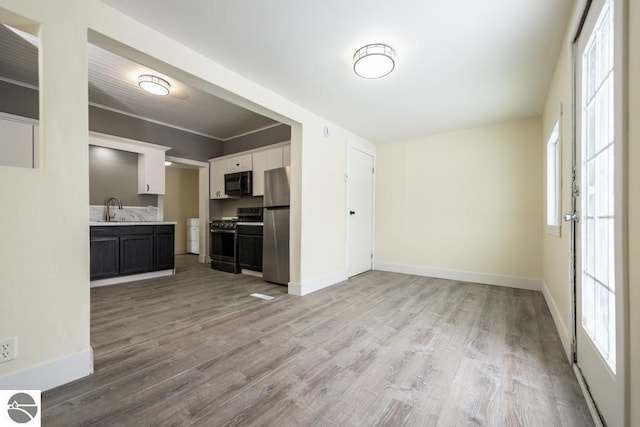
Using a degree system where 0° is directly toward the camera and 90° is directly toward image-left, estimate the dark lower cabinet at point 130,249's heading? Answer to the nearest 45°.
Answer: approximately 315°

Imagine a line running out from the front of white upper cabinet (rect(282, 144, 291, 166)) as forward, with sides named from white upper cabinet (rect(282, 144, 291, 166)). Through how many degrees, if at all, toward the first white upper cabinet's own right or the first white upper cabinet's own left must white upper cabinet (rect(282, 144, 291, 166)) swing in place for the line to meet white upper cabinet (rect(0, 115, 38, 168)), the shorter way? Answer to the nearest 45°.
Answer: approximately 45° to the first white upper cabinet's own right

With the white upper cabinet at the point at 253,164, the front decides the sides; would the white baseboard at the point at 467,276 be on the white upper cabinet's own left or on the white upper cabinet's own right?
on the white upper cabinet's own left

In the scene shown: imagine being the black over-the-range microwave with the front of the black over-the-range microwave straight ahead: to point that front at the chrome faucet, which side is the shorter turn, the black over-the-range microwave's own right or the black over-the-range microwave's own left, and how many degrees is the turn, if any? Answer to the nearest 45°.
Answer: approximately 45° to the black over-the-range microwave's own right

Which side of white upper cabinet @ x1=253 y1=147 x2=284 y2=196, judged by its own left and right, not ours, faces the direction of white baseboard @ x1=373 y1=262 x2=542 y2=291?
left

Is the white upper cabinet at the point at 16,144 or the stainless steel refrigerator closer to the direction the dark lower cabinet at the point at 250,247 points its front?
the white upper cabinet

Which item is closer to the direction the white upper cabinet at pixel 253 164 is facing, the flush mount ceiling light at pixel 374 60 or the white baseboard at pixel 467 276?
the flush mount ceiling light

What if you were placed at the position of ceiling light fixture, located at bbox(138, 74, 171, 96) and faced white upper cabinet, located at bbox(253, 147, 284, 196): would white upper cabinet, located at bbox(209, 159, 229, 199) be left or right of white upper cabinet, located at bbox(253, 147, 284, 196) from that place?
left

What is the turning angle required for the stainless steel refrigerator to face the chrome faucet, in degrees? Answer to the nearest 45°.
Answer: approximately 45° to its right
